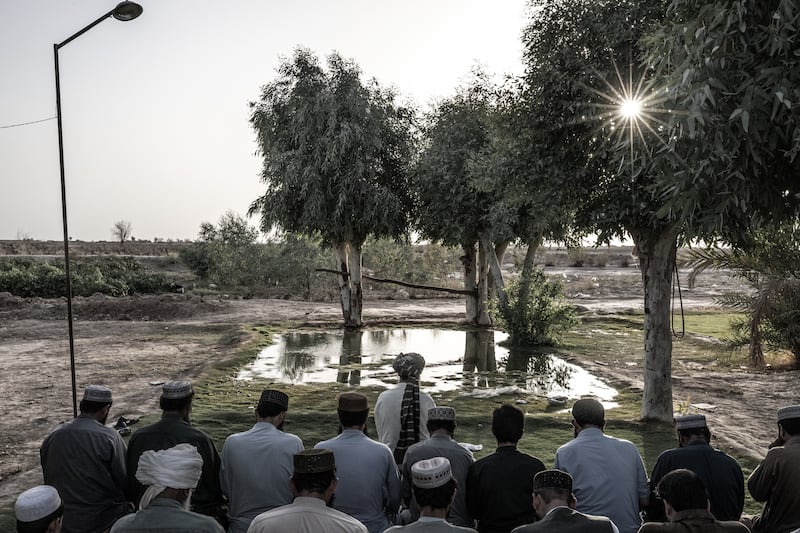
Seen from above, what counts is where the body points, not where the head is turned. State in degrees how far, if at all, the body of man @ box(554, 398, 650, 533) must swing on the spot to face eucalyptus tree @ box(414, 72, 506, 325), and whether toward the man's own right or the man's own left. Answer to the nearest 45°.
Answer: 0° — they already face it

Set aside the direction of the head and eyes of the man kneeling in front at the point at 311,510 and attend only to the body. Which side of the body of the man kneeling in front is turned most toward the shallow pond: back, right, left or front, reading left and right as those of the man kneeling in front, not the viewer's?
front

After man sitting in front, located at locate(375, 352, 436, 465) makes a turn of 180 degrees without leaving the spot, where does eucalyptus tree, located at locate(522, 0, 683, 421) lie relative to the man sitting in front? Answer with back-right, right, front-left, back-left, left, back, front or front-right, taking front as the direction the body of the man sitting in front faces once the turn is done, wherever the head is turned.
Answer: back-left

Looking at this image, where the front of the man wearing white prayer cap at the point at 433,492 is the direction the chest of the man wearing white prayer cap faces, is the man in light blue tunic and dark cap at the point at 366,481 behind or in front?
in front

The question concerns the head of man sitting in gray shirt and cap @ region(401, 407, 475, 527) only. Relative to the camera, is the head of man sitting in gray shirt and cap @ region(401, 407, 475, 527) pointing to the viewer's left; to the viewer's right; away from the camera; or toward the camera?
away from the camera

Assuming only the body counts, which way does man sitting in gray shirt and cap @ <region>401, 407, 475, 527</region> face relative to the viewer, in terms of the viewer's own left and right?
facing away from the viewer

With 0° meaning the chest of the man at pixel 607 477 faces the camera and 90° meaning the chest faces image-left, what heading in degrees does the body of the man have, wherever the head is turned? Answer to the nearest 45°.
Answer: approximately 180°

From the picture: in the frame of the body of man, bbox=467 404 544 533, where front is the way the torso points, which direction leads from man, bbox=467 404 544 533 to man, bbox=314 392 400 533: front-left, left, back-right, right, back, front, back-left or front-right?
left

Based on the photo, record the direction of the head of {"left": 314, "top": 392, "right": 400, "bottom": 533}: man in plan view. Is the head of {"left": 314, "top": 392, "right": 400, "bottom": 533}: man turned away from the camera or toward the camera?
away from the camera

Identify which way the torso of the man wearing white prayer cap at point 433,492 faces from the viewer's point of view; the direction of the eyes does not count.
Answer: away from the camera

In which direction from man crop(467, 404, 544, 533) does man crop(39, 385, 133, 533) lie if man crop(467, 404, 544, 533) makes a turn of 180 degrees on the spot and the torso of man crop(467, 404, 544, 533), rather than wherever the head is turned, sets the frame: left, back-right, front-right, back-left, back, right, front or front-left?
right

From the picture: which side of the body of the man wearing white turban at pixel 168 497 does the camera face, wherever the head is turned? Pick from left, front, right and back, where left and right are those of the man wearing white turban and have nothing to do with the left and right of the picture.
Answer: back

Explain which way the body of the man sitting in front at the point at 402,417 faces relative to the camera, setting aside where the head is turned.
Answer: away from the camera

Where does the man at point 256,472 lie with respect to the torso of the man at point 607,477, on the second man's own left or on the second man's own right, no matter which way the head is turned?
on the second man's own left
